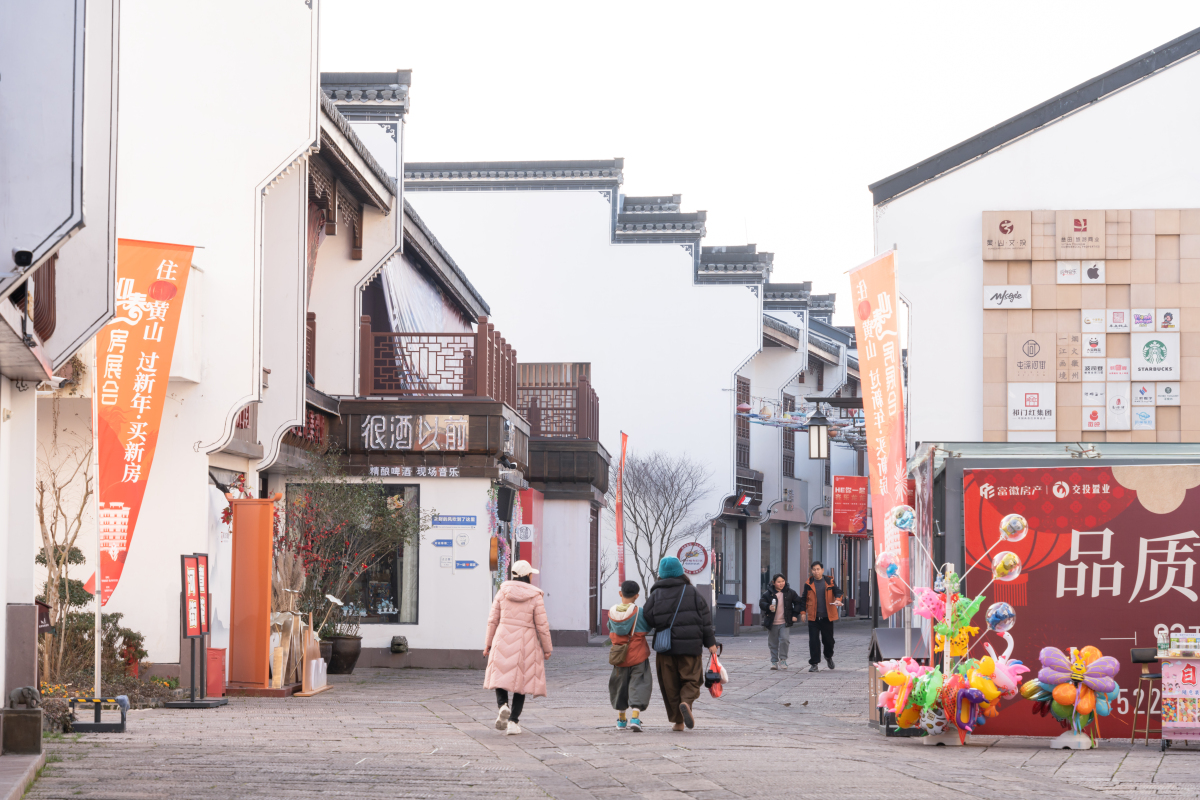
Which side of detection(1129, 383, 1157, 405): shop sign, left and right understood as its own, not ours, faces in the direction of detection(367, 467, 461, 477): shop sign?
right

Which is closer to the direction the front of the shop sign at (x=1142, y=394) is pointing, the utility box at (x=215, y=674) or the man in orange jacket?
the utility box

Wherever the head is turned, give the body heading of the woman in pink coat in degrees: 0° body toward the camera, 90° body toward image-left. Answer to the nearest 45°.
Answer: approximately 180°

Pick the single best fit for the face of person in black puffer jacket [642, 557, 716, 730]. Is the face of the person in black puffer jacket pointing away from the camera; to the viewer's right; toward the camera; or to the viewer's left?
away from the camera

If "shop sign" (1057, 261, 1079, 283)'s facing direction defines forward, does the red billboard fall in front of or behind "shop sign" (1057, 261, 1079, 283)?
in front

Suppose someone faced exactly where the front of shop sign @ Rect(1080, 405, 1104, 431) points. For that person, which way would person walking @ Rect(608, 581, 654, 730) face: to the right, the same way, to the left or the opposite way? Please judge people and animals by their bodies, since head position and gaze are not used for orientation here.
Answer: the opposite way

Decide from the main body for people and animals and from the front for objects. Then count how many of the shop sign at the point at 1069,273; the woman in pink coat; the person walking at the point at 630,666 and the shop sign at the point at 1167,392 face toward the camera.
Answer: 2

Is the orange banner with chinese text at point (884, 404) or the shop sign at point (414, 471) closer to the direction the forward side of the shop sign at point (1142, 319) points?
the orange banner with chinese text

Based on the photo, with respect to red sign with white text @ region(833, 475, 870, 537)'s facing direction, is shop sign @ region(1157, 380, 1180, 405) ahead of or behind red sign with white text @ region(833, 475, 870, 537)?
ahead

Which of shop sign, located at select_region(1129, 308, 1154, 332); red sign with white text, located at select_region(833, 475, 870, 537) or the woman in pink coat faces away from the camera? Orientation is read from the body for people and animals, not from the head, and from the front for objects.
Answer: the woman in pink coat

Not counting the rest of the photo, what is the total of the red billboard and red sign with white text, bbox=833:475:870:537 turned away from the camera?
0

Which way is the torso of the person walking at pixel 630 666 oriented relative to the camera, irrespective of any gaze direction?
away from the camera
